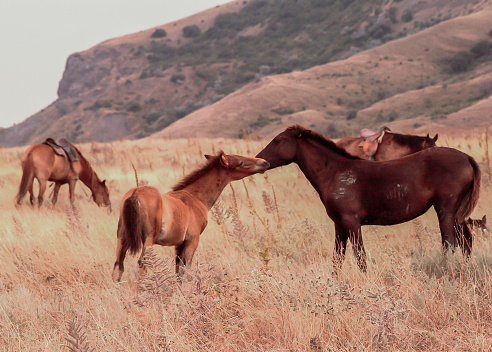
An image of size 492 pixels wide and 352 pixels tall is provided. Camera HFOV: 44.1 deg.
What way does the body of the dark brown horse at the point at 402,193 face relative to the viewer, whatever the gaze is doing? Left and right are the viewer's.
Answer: facing to the left of the viewer

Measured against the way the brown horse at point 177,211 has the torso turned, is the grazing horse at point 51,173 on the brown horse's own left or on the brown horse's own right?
on the brown horse's own left

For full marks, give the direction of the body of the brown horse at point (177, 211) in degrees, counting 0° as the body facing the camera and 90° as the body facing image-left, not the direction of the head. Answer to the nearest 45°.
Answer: approximately 225°

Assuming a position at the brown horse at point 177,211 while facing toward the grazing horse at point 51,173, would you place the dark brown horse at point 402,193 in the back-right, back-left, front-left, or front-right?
back-right

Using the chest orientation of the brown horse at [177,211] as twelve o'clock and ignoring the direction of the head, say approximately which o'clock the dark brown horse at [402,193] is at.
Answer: The dark brown horse is roughly at 2 o'clock from the brown horse.

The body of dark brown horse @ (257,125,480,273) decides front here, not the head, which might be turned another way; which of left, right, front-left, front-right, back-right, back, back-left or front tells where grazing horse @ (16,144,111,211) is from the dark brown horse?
front-right

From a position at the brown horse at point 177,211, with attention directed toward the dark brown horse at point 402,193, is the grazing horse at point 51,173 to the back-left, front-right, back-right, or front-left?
back-left

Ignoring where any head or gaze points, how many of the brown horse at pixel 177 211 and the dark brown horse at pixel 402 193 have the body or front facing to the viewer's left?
1

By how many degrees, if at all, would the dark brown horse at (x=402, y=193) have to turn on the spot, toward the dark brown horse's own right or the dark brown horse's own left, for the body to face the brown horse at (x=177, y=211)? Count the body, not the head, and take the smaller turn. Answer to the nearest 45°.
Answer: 0° — it already faces it
